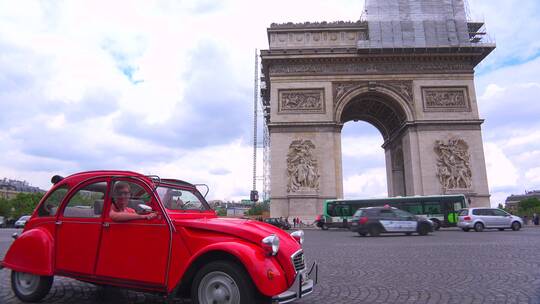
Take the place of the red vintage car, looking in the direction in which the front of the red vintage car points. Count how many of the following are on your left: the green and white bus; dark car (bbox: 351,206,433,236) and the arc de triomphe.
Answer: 3

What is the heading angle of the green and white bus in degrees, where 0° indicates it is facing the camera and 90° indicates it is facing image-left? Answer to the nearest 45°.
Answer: approximately 270°

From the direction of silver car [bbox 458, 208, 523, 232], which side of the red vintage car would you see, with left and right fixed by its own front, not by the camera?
left

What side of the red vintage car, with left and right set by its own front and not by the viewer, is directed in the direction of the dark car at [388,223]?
left

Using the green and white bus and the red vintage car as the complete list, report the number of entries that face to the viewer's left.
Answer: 0

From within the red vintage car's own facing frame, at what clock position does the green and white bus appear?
The green and white bus is roughly at 9 o'clock from the red vintage car.

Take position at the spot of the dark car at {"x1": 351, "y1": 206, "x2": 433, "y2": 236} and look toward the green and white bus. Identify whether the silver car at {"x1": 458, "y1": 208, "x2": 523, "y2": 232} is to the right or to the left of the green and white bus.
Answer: right

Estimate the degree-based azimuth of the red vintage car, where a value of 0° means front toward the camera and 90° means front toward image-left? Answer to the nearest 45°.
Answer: approximately 315°

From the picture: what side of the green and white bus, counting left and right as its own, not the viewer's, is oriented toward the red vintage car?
right

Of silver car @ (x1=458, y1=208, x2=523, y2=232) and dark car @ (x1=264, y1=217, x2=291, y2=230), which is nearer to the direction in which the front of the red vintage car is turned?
the silver car
